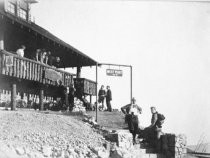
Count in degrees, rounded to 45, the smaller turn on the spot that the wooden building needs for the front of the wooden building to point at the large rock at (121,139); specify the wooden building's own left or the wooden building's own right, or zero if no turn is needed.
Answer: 0° — it already faces it

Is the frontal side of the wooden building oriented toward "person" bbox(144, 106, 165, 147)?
yes

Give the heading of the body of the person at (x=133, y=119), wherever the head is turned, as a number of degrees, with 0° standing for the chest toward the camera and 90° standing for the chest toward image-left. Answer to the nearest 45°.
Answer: approximately 0°

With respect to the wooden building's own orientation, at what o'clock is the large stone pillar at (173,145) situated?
The large stone pillar is roughly at 12 o'clock from the wooden building.

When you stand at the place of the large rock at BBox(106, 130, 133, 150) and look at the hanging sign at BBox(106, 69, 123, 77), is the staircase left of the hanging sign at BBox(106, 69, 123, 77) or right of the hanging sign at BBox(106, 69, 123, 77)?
right
